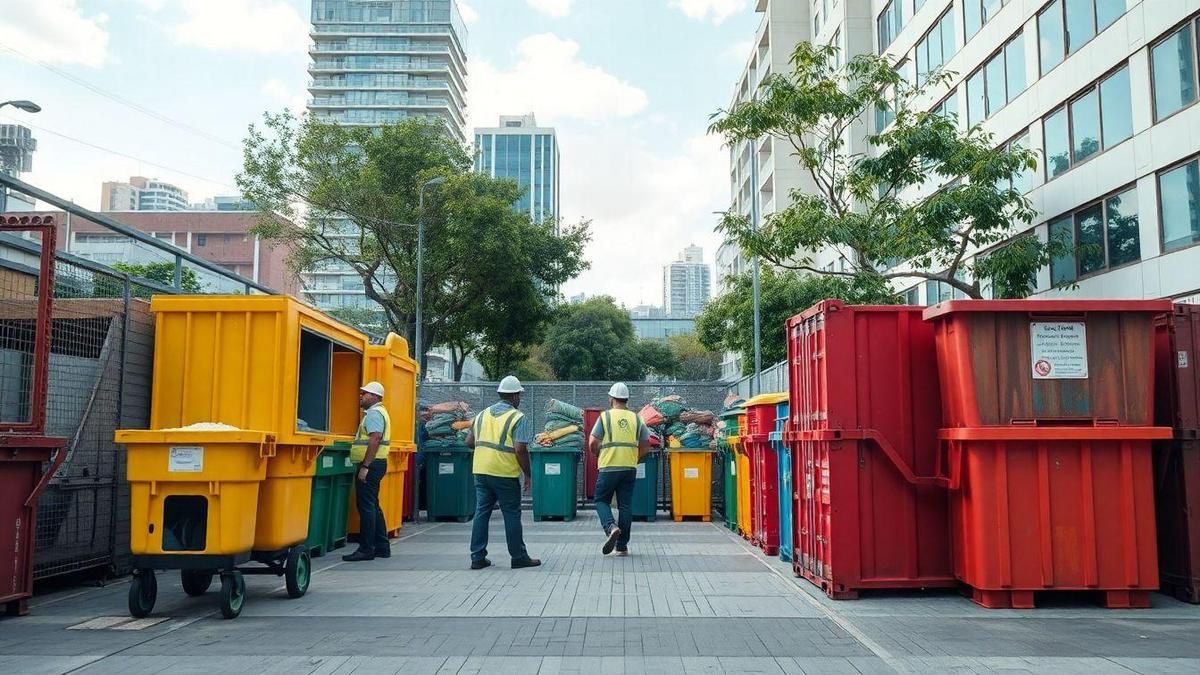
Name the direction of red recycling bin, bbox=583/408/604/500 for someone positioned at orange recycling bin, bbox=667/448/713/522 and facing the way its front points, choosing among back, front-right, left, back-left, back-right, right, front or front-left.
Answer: back-right

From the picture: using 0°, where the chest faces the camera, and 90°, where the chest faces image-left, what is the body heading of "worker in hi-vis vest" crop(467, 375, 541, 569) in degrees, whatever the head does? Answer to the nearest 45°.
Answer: approximately 225°

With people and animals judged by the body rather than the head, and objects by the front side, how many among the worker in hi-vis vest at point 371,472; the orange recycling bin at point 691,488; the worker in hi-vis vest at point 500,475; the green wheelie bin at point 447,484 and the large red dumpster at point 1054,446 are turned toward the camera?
3

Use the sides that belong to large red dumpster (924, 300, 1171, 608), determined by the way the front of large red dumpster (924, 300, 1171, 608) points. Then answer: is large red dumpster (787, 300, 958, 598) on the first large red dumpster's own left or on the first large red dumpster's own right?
on the first large red dumpster's own right

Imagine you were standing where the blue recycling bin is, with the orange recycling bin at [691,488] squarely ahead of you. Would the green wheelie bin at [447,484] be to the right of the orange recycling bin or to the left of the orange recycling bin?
left

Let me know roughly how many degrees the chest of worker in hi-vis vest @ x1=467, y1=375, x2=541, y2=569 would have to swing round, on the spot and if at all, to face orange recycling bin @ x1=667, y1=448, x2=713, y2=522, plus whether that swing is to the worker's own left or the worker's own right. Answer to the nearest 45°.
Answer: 0° — they already face it

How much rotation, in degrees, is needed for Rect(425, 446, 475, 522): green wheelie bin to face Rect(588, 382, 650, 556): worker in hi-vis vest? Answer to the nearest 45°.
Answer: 0° — it already faces them

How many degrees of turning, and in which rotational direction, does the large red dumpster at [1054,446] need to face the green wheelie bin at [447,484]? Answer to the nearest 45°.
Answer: approximately 135° to its right

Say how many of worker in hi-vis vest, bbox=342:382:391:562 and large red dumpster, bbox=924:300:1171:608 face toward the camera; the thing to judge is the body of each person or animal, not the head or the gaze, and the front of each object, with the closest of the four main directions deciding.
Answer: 1
